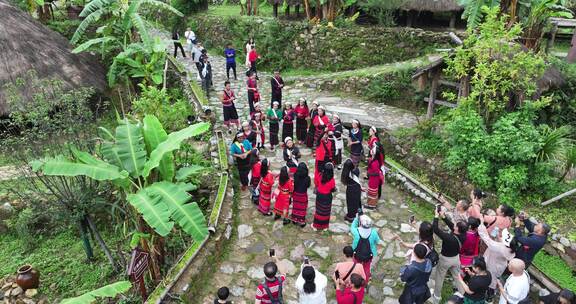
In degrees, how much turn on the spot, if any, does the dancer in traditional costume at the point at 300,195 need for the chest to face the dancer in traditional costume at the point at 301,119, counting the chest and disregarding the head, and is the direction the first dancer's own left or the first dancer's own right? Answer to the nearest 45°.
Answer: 0° — they already face them

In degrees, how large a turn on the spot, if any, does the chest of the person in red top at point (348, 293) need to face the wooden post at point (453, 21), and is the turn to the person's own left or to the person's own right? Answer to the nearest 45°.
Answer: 0° — they already face it

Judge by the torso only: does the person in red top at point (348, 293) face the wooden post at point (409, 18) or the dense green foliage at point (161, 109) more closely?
the wooden post

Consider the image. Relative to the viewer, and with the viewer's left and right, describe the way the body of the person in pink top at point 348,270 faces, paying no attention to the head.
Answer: facing away from the viewer

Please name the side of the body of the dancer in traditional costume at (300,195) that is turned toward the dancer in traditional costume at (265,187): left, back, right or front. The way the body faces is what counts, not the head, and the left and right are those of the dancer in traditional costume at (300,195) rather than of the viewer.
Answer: left

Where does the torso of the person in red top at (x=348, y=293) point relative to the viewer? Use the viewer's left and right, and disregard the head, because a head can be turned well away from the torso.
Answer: facing away from the viewer

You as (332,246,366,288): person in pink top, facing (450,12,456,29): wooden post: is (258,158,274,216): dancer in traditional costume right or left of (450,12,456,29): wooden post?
left

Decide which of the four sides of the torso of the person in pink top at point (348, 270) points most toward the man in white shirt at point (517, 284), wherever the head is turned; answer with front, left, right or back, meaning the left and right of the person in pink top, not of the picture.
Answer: right

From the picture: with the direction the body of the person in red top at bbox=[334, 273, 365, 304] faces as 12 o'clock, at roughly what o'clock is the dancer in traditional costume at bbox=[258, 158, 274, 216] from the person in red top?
The dancer in traditional costume is roughly at 11 o'clock from the person in red top.

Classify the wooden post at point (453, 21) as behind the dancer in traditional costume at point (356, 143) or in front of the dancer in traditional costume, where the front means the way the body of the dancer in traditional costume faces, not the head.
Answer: behind

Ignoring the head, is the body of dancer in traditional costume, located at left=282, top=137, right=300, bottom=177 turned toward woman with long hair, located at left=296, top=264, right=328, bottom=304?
yes

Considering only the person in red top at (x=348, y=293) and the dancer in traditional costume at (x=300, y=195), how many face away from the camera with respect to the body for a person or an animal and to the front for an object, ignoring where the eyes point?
2

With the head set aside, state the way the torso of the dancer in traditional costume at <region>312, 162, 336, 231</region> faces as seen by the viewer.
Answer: away from the camera

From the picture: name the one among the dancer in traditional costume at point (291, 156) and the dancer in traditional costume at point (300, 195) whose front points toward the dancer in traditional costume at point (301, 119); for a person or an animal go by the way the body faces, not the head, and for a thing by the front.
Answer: the dancer in traditional costume at point (300, 195)

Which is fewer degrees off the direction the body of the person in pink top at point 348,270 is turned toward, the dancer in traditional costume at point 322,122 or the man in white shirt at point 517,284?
the dancer in traditional costume
